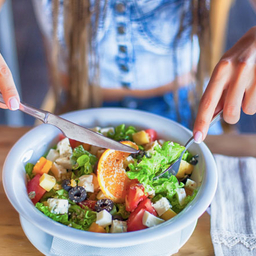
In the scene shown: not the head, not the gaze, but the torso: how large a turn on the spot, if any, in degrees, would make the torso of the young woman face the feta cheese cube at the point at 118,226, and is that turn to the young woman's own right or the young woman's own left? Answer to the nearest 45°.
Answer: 0° — they already face it

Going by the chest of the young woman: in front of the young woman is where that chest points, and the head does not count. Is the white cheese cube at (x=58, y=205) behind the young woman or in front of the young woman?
in front

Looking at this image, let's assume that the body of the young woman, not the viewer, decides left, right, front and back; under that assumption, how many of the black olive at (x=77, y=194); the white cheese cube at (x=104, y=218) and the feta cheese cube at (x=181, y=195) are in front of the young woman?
3

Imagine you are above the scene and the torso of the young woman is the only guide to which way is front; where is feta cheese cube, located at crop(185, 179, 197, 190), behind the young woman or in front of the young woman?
in front

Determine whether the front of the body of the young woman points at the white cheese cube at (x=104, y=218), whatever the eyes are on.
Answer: yes

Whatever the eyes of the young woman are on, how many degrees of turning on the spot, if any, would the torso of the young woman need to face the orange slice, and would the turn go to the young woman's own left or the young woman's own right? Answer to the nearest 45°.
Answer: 0° — they already face it

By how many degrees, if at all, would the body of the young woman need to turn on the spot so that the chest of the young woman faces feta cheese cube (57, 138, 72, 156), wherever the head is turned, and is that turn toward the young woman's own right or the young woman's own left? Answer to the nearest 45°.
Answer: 0° — they already face it

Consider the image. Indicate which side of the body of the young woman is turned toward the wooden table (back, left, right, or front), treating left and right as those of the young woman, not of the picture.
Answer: front

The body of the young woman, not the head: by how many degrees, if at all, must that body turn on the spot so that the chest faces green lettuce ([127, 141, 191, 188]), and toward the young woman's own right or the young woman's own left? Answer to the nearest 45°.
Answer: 0° — they already face it

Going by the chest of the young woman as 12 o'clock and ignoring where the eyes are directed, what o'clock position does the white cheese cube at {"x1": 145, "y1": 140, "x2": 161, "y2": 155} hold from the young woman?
The white cheese cube is roughly at 12 o'clock from the young woman.

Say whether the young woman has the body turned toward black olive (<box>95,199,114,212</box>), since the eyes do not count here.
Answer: yes

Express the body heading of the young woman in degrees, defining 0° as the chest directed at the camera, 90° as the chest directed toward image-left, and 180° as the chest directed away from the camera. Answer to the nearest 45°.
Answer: approximately 0°
